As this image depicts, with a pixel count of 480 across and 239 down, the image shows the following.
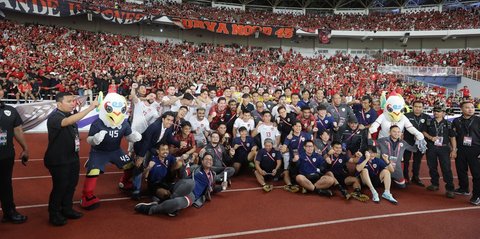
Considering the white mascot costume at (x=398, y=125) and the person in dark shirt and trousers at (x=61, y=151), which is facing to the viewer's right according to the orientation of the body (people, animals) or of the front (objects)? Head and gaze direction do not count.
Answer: the person in dark shirt and trousers

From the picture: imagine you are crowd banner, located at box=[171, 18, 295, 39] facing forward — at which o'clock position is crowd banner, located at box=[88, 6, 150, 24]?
crowd banner, located at box=[88, 6, 150, 24] is roughly at 2 o'clock from crowd banner, located at box=[171, 18, 295, 39].

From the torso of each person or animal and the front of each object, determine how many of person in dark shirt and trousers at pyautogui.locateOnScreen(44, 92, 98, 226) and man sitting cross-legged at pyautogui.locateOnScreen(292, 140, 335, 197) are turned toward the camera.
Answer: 1

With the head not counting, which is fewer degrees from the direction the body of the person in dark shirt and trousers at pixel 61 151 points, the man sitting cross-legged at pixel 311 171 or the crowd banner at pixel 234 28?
the man sitting cross-legged

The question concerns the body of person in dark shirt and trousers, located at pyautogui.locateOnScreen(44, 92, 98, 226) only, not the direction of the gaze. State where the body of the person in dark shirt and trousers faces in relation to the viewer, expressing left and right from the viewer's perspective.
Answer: facing to the right of the viewer

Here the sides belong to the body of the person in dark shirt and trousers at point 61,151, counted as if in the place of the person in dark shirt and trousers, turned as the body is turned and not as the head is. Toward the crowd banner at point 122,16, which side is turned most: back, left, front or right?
left

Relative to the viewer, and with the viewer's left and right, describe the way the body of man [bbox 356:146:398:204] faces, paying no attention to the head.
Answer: facing the viewer

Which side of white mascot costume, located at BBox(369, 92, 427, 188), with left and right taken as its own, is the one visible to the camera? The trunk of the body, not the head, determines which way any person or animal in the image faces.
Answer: front

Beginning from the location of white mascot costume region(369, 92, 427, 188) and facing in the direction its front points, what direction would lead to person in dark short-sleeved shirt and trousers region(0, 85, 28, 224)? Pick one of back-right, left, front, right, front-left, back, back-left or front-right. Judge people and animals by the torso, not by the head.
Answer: front-right

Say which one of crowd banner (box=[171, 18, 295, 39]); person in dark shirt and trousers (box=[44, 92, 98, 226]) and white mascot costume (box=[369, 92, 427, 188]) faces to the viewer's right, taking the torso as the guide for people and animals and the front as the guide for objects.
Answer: the person in dark shirt and trousers
